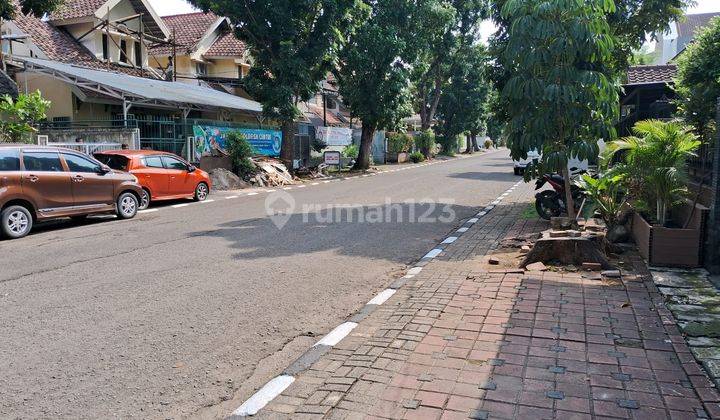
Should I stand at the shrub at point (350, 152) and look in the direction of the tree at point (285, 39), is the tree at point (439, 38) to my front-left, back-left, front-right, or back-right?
back-left

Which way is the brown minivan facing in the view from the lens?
facing away from the viewer and to the right of the viewer

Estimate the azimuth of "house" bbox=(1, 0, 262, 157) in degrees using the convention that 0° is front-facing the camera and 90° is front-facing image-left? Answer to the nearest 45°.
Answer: approximately 315°

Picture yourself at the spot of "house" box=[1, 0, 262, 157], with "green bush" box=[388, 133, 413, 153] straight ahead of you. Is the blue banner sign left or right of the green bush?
right

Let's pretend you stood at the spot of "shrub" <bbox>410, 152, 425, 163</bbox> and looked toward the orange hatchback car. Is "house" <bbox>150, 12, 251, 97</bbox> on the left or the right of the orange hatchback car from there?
right
